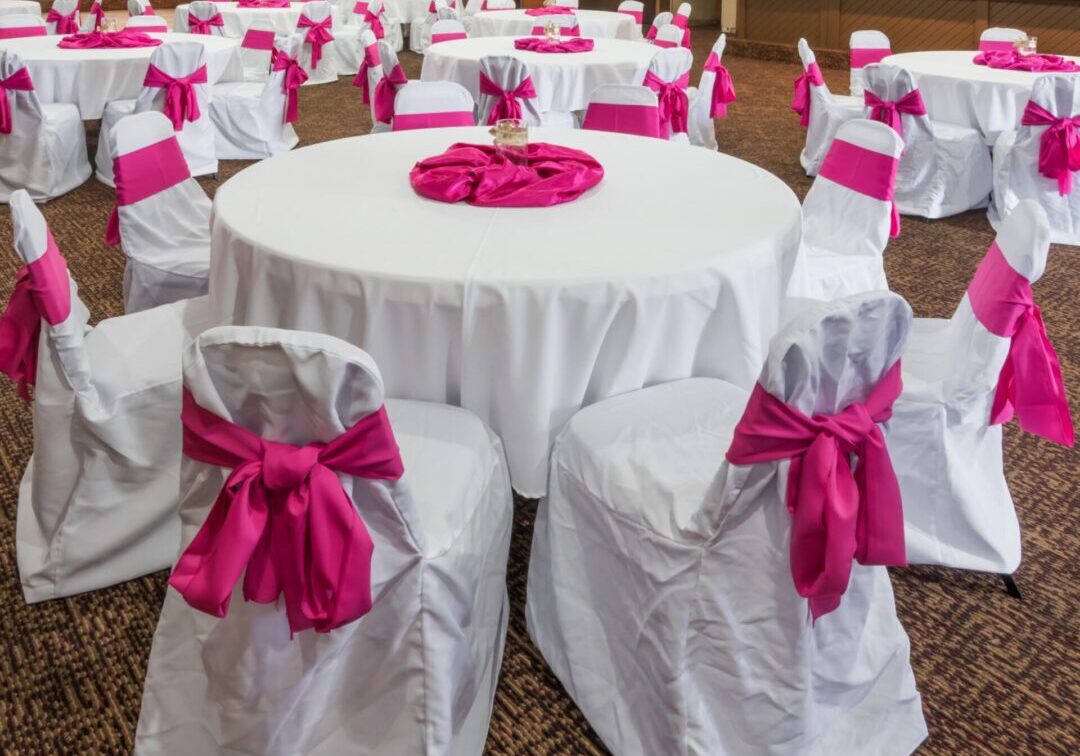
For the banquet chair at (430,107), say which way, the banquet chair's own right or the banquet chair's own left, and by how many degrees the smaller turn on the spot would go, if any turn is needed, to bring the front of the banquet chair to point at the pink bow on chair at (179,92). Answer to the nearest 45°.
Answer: approximately 135° to the banquet chair's own right

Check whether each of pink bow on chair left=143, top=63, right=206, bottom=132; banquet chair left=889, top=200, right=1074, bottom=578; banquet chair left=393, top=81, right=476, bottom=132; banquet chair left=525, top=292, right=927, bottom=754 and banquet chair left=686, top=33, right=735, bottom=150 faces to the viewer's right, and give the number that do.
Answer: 0

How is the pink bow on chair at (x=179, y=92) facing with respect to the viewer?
toward the camera

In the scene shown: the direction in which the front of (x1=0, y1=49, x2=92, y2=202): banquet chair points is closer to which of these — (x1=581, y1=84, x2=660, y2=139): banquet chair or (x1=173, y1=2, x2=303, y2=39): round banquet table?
the round banquet table

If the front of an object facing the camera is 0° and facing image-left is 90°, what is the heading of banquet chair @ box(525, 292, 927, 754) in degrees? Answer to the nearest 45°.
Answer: approximately 135°

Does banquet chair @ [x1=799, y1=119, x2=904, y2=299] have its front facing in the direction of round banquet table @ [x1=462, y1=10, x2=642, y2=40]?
no

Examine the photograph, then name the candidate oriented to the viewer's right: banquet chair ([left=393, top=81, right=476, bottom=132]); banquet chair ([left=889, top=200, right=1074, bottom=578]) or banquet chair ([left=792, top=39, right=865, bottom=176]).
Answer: banquet chair ([left=792, top=39, right=865, bottom=176])

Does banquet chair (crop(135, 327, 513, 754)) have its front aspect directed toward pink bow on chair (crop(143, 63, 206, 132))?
no

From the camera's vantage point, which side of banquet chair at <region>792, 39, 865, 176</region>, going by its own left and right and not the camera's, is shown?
right

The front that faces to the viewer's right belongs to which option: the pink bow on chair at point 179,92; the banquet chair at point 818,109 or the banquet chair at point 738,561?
the banquet chair at point 818,109

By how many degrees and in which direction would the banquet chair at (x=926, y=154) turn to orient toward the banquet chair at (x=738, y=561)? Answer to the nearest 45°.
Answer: approximately 135° to its right

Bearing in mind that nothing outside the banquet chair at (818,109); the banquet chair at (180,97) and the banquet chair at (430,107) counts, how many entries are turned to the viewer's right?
1

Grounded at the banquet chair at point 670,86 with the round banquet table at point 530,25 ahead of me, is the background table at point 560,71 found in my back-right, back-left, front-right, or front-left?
front-left

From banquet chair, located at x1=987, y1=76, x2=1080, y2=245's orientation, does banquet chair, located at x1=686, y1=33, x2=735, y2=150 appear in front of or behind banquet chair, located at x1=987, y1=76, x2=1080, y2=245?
in front

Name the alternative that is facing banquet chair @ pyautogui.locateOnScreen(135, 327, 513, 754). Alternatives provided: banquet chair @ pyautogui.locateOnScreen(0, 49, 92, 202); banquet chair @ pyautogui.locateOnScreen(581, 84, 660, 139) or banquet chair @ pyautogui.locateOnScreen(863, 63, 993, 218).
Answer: banquet chair @ pyautogui.locateOnScreen(581, 84, 660, 139)

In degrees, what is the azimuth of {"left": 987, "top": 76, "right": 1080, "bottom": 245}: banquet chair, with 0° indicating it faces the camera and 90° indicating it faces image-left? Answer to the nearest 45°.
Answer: approximately 135°

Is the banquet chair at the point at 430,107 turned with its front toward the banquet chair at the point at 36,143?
no

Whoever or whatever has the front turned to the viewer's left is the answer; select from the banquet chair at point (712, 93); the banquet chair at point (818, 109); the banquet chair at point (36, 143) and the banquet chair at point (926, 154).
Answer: the banquet chair at point (712, 93)
